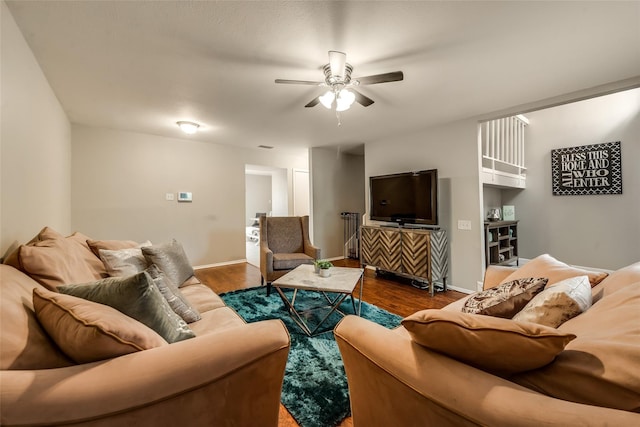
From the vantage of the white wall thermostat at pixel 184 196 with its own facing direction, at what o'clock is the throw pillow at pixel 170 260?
The throw pillow is roughly at 12 o'clock from the white wall thermostat.

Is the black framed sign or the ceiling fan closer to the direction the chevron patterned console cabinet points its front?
the ceiling fan

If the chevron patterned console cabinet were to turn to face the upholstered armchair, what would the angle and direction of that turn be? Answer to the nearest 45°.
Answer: approximately 45° to its right

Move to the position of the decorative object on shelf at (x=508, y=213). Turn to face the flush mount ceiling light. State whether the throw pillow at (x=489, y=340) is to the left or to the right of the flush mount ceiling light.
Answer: left

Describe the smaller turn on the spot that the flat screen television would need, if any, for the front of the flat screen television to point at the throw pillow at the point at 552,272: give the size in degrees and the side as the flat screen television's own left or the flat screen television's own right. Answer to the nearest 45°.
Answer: approximately 45° to the flat screen television's own left

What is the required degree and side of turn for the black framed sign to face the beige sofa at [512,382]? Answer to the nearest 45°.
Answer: approximately 45° to its left

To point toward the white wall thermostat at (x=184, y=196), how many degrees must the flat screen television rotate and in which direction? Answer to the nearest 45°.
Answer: approximately 45° to its right

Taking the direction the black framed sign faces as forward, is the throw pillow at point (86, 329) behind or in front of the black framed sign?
in front

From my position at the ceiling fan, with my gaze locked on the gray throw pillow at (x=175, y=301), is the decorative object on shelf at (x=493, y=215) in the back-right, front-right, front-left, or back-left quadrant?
back-right

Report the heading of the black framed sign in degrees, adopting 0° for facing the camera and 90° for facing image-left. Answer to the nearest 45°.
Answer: approximately 45°

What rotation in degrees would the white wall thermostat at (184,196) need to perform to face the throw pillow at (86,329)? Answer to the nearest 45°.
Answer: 0° — it already faces it
